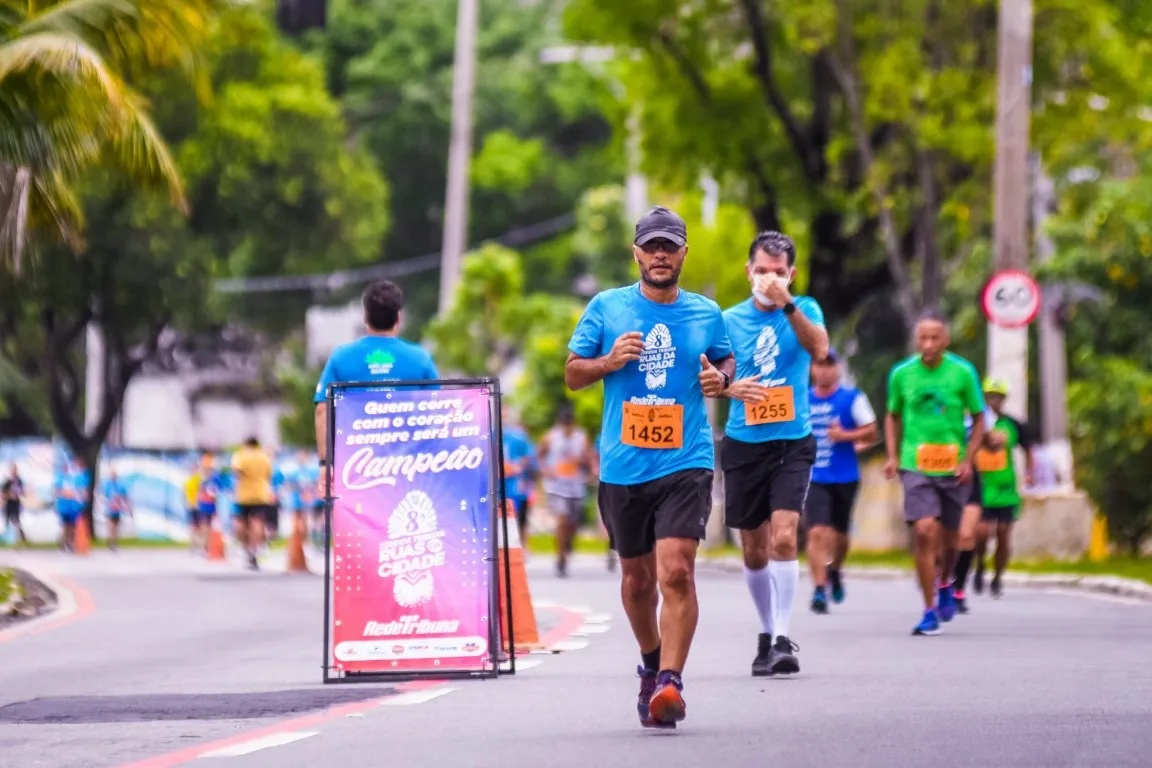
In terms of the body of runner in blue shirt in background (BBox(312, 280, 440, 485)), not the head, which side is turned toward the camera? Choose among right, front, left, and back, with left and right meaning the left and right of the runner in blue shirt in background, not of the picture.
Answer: back

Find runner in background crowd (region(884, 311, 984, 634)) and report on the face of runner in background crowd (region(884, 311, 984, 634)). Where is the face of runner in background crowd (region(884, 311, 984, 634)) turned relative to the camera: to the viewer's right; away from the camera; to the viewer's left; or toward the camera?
toward the camera

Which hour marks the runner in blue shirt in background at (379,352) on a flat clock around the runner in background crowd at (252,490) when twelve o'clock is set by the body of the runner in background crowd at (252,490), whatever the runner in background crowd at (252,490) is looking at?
the runner in blue shirt in background at (379,352) is roughly at 6 o'clock from the runner in background crowd at (252,490).

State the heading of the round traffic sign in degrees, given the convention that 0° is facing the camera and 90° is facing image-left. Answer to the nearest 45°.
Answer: approximately 0°

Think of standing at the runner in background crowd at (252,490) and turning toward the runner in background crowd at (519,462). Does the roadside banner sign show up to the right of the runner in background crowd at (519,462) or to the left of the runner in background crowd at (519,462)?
right

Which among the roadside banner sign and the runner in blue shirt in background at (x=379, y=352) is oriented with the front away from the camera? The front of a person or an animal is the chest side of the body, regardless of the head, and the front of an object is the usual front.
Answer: the runner in blue shirt in background

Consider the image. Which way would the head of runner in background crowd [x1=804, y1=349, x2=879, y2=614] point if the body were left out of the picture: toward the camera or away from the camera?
toward the camera

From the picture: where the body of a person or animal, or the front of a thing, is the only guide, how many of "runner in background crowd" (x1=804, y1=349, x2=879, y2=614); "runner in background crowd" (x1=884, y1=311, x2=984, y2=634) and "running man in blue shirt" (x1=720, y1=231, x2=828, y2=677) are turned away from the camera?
0

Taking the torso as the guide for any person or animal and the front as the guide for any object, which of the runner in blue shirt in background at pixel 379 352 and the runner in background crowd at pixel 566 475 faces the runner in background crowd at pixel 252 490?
the runner in blue shirt in background at pixel 379 352

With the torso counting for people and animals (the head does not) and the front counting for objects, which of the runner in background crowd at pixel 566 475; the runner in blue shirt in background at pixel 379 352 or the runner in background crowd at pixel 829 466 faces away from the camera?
the runner in blue shirt in background at pixel 379 352

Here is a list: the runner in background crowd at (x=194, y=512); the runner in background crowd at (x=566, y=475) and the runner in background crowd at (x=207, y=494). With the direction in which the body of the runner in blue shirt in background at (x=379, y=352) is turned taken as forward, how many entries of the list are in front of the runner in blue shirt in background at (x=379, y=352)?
3

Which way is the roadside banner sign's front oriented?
toward the camera

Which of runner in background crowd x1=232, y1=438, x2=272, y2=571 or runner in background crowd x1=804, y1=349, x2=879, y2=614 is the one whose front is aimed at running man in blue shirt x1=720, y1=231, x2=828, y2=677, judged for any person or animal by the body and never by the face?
runner in background crowd x1=804, y1=349, x2=879, y2=614

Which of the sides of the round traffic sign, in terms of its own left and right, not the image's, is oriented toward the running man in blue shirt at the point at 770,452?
front

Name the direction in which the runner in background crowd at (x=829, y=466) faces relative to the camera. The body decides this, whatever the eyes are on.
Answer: toward the camera

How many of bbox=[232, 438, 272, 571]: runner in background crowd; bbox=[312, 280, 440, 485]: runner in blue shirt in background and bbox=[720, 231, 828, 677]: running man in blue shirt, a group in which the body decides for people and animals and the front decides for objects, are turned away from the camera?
2

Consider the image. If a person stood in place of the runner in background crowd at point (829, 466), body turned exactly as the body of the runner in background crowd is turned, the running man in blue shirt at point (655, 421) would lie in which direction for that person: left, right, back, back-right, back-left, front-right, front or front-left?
front
